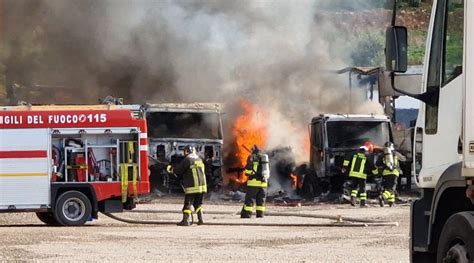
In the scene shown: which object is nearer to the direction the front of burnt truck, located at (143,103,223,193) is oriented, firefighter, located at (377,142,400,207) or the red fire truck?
the red fire truck

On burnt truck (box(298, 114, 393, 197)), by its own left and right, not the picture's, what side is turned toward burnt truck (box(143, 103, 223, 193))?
right

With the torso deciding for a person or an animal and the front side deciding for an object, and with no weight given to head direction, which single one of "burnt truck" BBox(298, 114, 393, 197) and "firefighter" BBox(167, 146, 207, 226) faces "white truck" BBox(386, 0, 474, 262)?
the burnt truck

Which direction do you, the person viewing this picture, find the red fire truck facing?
facing to the left of the viewer

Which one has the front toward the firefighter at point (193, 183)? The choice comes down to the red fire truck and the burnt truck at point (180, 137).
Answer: the burnt truck

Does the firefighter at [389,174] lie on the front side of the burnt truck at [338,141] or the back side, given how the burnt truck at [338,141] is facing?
on the front side

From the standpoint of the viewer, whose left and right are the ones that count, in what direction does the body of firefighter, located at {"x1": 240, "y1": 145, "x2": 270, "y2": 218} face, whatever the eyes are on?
facing away from the viewer and to the left of the viewer

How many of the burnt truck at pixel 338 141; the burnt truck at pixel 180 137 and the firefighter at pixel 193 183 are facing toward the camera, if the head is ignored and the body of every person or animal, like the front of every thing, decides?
2

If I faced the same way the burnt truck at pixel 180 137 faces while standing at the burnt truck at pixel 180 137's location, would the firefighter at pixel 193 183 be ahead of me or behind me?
ahead

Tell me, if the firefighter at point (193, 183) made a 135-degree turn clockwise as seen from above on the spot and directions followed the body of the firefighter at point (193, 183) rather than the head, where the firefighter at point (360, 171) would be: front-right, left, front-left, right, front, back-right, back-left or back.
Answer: front-left
